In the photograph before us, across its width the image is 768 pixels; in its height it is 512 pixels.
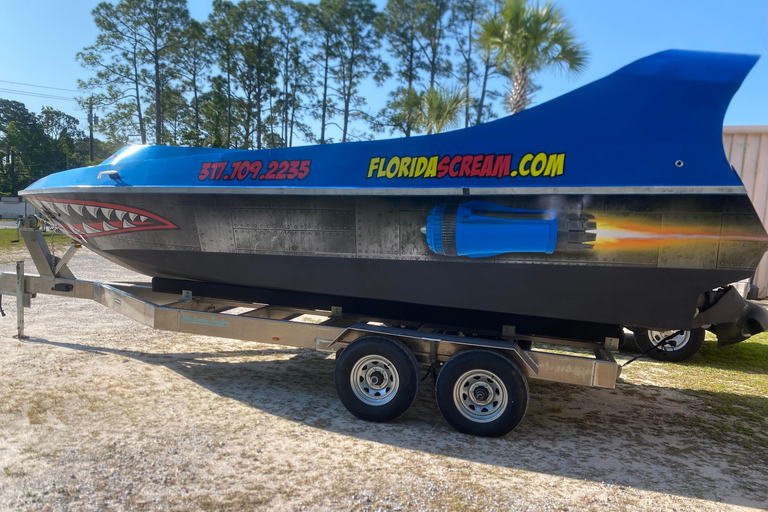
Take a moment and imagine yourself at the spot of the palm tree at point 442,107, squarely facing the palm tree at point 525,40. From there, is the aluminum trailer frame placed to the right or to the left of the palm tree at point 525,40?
right

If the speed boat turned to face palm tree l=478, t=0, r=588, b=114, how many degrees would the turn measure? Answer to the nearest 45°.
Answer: approximately 90° to its right

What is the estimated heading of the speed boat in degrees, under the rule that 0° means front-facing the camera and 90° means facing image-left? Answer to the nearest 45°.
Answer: approximately 90°
